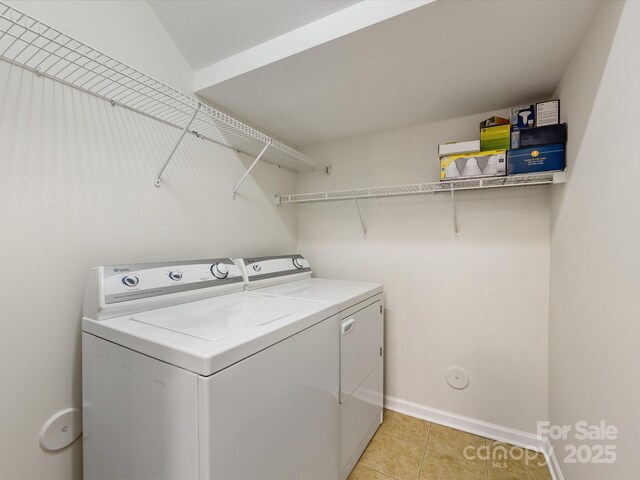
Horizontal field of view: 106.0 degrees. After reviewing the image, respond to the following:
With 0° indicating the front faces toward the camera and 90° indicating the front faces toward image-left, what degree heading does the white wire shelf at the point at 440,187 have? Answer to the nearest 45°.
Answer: approximately 0°

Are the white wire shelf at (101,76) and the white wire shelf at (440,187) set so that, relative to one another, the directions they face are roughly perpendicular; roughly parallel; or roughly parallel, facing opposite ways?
roughly perpendicular

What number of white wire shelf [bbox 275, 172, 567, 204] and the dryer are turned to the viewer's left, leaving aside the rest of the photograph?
0

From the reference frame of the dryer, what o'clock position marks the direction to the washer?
The washer is roughly at 3 o'clock from the dryer.

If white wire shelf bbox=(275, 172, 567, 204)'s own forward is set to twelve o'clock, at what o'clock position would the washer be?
The washer is roughly at 1 o'clock from the white wire shelf.

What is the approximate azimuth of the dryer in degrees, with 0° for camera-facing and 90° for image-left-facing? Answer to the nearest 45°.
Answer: approximately 315°

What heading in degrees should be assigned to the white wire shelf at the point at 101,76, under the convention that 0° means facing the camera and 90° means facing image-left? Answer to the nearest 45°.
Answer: approximately 315°

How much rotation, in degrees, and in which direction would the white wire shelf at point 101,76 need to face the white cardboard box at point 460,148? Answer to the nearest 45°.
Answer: approximately 45° to its left
